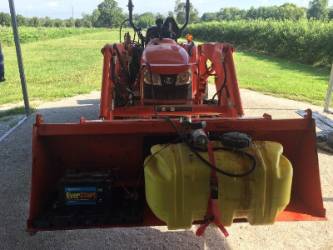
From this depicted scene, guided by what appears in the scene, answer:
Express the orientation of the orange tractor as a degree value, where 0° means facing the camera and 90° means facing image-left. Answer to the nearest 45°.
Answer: approximately 0°
